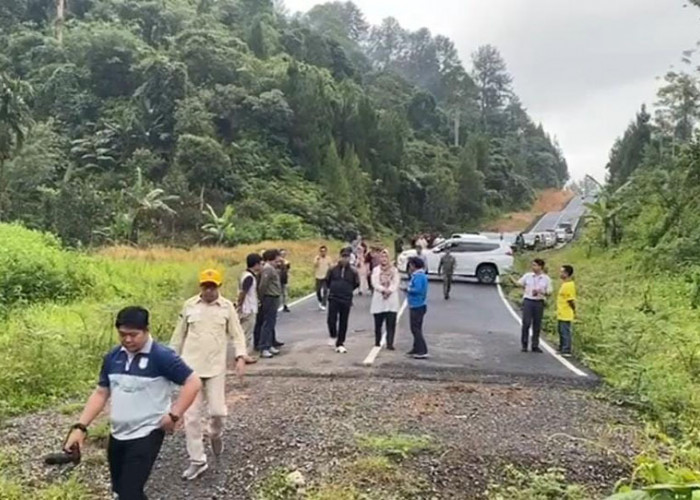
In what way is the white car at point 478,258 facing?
to the viewer's left

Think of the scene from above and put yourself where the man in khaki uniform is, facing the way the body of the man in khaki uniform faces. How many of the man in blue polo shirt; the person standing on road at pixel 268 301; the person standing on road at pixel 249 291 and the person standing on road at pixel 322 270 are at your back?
3

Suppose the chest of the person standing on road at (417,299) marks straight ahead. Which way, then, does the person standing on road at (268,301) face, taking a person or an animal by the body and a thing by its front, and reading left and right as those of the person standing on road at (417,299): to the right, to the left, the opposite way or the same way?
the opposite way

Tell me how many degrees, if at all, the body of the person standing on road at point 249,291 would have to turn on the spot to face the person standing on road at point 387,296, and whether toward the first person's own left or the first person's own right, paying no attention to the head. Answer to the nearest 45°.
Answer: approximately 45° to the first person's own left

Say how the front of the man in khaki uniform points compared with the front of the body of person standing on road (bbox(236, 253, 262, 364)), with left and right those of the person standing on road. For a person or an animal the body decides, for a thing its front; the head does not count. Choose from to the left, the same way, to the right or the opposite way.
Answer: to the right
